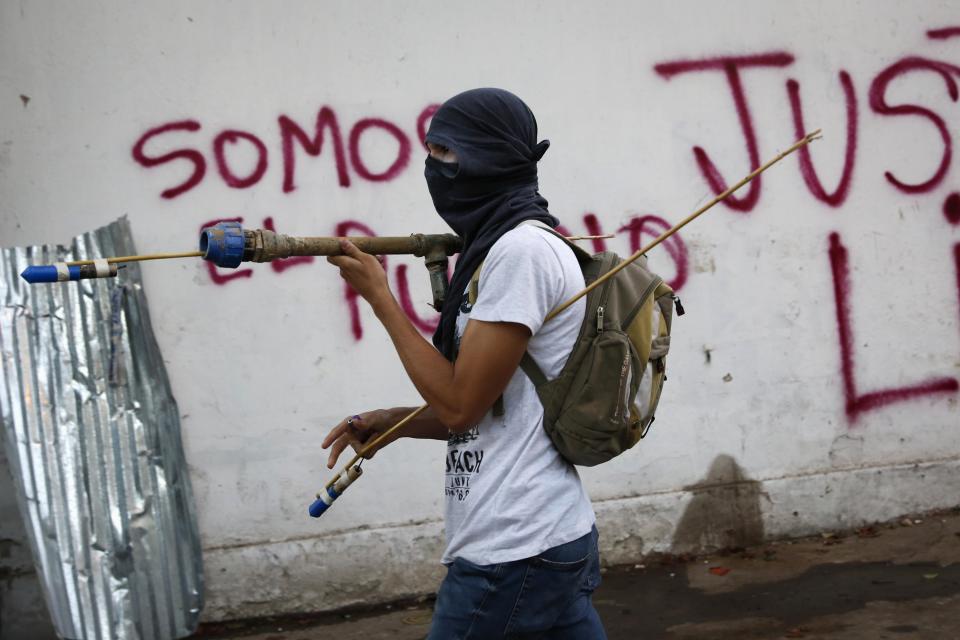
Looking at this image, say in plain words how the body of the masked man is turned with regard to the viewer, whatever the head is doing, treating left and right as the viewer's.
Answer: facing to the left of the viewer

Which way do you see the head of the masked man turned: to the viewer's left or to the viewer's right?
to the viewer's left

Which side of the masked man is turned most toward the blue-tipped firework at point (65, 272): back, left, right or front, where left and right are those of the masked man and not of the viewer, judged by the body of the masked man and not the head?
front

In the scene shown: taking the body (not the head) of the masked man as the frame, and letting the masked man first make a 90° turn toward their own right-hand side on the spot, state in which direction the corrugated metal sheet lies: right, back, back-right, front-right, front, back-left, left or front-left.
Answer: front-left
